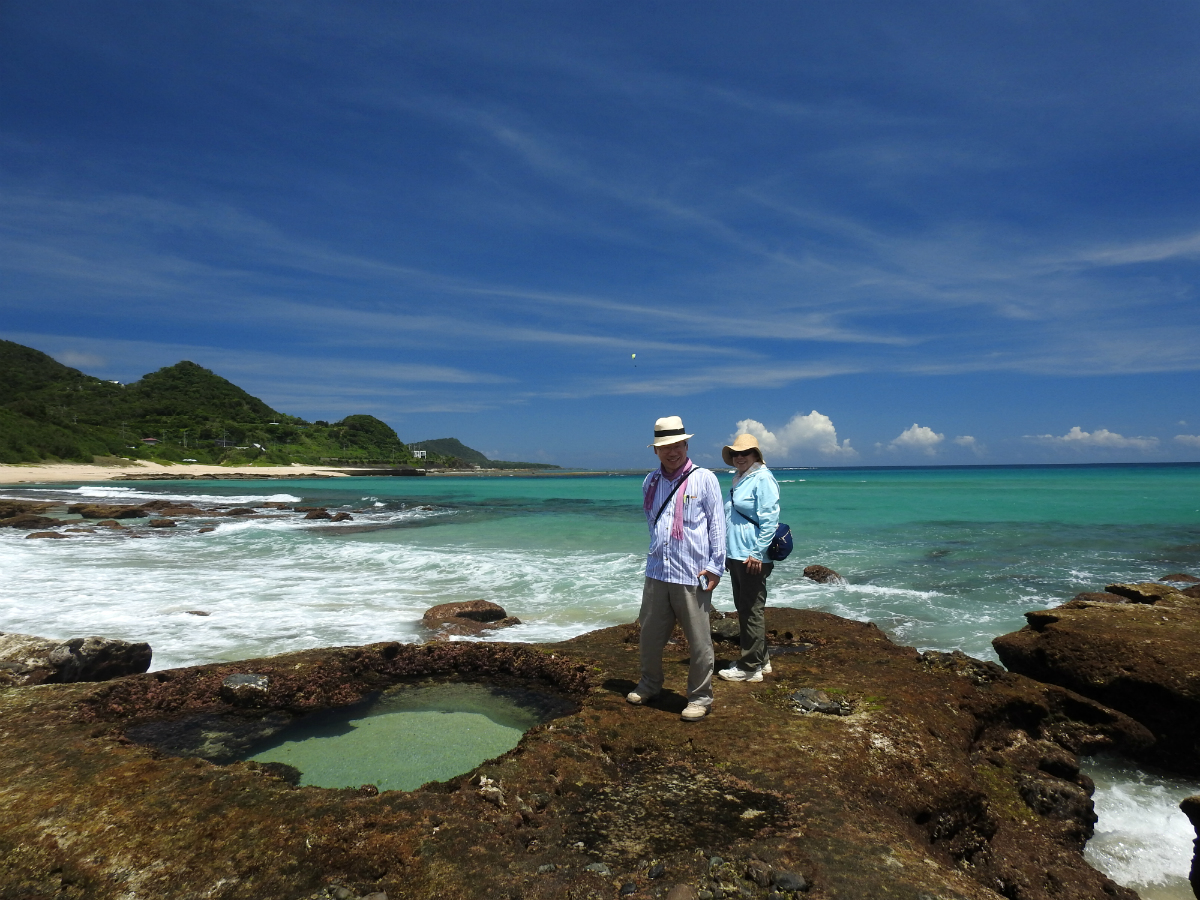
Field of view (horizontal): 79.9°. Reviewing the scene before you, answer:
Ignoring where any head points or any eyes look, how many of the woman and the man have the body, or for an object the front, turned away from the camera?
0

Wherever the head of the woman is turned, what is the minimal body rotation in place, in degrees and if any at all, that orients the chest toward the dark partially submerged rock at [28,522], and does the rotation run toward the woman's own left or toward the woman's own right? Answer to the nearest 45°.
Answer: approximately 90° to the woman's own right

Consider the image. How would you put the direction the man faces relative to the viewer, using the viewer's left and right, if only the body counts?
facing the viewer and to the left of the viewer

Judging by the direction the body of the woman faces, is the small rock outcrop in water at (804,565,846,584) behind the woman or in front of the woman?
behind

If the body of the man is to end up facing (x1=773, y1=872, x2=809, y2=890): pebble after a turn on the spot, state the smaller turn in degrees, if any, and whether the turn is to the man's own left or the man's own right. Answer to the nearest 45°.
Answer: approximately 45° to the man's own left

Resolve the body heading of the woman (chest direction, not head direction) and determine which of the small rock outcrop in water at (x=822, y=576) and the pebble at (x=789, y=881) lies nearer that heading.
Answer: the pebble

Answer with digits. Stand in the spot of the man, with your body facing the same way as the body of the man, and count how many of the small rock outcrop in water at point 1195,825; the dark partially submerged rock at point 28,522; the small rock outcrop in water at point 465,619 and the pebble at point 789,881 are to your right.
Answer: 2

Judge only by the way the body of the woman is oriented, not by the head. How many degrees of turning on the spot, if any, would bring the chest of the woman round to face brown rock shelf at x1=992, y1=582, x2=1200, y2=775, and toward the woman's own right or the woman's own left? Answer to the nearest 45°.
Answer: approximately 135° to the woman's own left

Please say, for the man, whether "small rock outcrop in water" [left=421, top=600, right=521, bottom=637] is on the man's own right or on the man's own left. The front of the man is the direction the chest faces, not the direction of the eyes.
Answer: on the man's own right

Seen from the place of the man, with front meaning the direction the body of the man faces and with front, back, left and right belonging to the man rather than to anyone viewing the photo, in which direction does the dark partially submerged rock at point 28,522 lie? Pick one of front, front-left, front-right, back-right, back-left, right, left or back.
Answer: right
